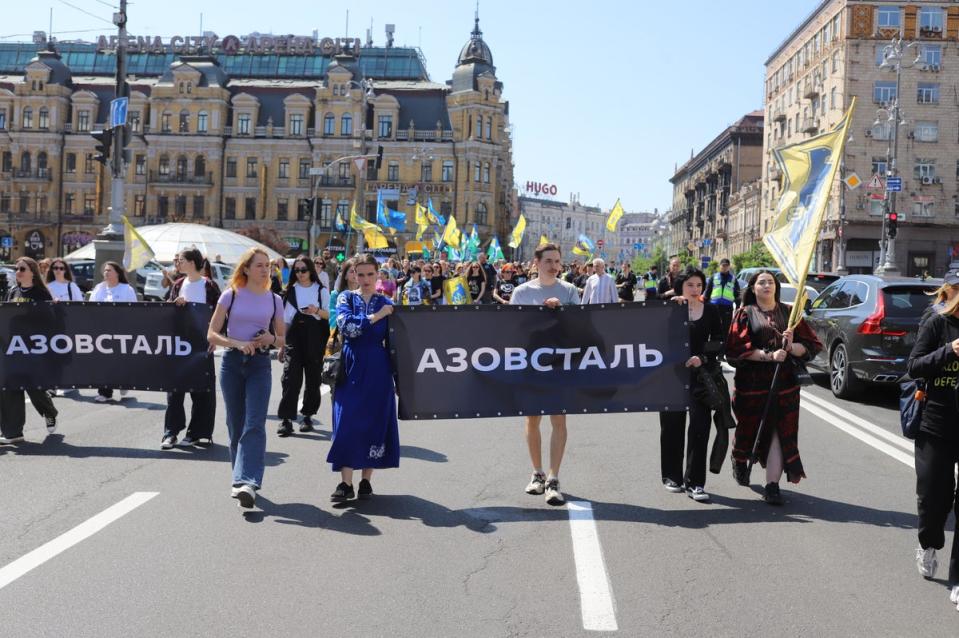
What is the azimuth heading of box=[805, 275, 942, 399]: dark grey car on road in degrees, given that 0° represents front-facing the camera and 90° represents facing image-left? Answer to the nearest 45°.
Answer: approximately 135°

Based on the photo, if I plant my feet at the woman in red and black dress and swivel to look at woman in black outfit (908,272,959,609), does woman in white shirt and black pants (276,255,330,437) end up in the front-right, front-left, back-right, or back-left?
back-right

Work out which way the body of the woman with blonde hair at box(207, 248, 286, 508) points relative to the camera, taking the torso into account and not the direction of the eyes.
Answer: toward the camera

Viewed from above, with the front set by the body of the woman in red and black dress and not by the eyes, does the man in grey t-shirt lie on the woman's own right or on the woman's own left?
on the woman's own right

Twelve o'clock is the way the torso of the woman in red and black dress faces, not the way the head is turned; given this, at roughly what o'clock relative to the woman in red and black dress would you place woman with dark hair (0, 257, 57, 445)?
The woman with dark hair is roughly at 3 o'clock from the woman in red and black dress.

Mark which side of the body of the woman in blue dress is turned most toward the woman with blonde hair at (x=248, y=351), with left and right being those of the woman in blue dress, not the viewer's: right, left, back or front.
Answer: right

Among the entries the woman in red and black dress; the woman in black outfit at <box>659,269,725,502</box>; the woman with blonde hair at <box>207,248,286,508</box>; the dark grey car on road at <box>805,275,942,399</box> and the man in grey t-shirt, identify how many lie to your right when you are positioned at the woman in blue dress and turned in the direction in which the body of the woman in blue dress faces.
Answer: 1

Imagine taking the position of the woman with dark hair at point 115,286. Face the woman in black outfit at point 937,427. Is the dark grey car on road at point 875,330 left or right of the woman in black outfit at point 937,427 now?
left

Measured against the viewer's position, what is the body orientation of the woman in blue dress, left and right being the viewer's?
facing the viewer

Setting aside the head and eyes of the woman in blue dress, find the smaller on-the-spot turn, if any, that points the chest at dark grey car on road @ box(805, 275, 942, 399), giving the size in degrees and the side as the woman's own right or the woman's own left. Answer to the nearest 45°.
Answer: approximately 135° to the woman's own left

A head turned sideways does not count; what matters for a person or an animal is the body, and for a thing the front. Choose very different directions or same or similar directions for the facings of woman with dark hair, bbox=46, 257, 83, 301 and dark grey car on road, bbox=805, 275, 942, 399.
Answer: very different directions
